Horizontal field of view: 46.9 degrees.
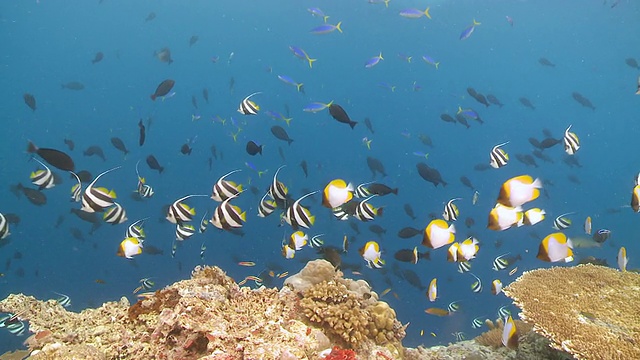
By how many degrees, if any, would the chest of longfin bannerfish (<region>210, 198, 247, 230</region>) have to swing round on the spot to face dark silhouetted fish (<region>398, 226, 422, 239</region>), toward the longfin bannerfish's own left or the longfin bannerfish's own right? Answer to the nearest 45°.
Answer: approximately 135° to the longfin bannerfish's own right

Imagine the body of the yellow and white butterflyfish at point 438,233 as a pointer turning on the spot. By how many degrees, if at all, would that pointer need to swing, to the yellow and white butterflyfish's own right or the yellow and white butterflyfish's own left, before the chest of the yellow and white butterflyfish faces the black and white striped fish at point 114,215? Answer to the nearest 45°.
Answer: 0° — it already faces it

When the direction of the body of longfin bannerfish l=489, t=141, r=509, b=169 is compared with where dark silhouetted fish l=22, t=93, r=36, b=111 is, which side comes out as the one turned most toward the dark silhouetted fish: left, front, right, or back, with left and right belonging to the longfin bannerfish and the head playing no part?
front

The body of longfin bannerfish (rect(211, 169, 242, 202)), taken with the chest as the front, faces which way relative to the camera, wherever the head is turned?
to the viewer's left

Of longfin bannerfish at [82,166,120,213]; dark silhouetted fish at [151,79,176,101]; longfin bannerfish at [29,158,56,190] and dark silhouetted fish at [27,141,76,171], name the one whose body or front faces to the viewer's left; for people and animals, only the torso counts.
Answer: longfin bannerfish at [82,166,120,213]

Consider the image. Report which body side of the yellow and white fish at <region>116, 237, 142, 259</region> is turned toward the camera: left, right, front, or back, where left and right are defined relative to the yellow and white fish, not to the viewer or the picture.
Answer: left

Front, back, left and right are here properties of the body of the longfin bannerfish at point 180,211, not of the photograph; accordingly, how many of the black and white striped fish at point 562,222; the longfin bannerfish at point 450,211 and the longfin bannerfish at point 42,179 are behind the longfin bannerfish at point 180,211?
2

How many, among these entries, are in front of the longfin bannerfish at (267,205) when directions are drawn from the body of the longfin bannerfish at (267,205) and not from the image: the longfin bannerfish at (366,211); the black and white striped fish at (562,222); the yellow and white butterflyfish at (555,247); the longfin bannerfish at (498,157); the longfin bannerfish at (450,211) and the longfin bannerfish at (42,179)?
1

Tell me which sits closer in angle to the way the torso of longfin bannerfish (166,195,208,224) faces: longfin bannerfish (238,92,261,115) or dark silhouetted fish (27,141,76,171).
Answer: the dark silhouetted fish

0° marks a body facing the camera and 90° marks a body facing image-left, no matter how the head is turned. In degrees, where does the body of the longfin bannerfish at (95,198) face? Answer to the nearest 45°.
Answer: approximately 90°

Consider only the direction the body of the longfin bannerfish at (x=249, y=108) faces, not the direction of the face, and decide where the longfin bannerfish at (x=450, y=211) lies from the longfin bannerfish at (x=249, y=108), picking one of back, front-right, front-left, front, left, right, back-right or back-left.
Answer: back-left
